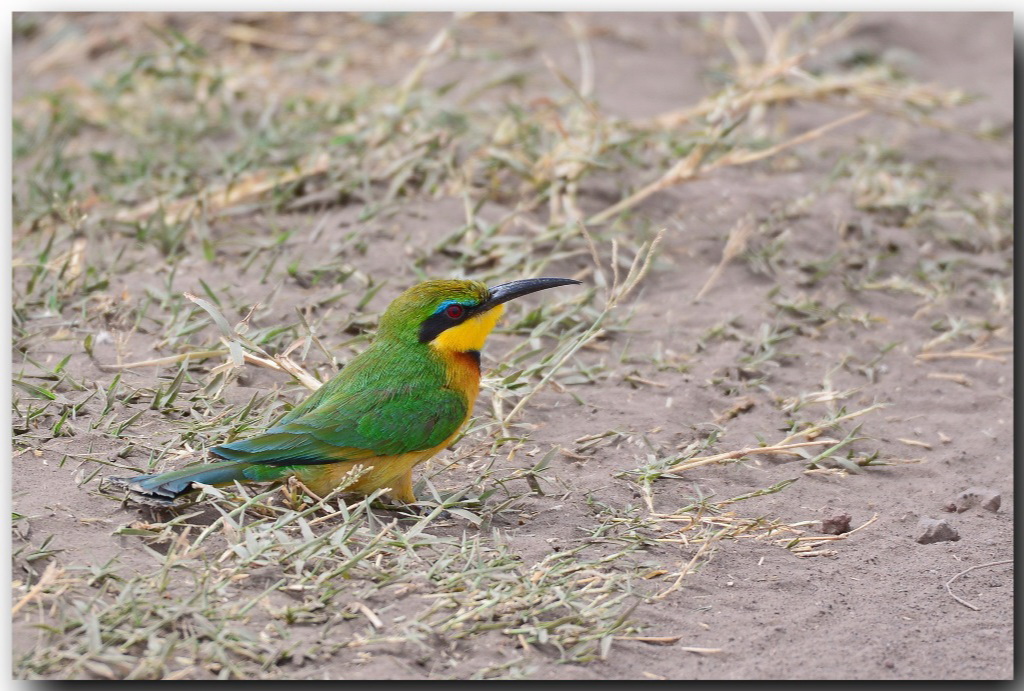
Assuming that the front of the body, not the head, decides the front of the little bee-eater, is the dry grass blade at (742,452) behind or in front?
in front

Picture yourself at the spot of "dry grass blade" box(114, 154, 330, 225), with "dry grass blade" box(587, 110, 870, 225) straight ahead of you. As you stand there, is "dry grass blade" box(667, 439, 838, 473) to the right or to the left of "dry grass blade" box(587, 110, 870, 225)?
right

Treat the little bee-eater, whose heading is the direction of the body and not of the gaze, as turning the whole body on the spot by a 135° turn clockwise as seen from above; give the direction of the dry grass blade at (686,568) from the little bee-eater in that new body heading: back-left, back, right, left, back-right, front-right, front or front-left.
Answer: left

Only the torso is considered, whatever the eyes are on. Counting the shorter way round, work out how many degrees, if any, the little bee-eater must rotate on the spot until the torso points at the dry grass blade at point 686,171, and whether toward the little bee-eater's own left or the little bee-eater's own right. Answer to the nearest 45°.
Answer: approximately 45° to the little bee-eater's own left

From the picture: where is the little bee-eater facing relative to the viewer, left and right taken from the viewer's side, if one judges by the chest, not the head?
facing to the right of the viewer

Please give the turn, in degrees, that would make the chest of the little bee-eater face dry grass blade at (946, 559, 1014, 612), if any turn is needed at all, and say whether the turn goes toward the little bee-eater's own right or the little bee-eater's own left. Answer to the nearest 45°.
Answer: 0° — it already faces it

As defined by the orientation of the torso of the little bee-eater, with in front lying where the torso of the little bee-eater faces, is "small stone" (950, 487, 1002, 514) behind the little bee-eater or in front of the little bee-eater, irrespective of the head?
in front
